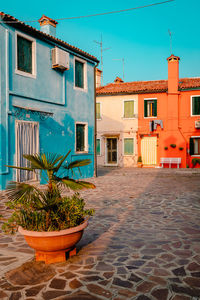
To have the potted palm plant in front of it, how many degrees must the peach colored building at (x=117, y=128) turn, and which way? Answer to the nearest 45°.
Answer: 0° — it already faces it

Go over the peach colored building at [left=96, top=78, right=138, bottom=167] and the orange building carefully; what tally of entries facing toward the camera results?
2

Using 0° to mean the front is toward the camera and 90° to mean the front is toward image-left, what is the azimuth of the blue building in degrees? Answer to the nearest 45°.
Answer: approximately 315°

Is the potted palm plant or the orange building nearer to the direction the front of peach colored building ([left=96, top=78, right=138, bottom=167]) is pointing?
the potted palm plant

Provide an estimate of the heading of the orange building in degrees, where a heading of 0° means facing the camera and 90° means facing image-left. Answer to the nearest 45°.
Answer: approximately 0°

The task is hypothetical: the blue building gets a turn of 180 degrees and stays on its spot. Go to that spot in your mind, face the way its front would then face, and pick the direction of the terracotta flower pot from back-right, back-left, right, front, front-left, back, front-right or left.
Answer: back-left

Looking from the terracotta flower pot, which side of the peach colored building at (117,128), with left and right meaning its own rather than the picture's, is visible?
front

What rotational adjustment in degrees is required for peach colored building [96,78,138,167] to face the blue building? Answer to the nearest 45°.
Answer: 0° — it already faces it

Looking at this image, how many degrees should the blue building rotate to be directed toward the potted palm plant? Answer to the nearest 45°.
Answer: approximately 45° to its right
